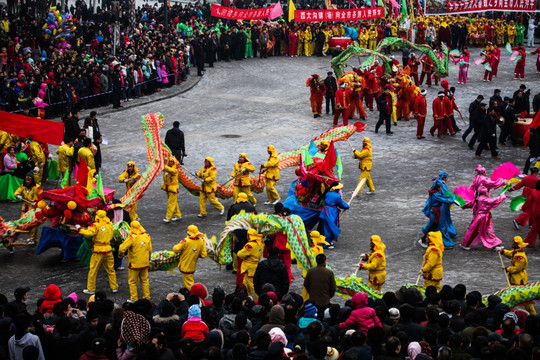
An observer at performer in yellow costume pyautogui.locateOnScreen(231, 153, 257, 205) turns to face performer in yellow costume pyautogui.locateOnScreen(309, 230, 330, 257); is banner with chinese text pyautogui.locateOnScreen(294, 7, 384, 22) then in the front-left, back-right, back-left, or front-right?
back-left

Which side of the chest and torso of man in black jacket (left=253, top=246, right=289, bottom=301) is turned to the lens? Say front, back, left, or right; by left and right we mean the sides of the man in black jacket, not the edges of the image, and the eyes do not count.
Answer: back

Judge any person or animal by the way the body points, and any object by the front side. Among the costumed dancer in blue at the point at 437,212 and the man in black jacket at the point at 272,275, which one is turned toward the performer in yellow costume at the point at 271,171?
the man in black jacket

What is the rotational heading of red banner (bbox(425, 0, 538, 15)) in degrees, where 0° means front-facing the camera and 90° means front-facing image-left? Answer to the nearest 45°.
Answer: approximately 0°

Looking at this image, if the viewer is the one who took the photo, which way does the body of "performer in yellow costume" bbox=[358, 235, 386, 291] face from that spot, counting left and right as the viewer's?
facing to the left of the viewer
